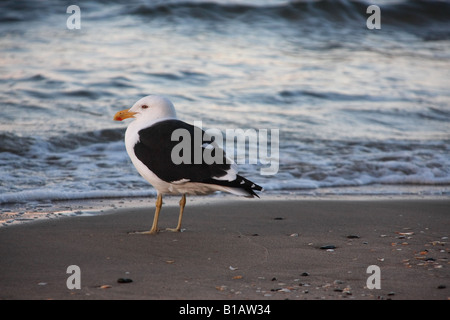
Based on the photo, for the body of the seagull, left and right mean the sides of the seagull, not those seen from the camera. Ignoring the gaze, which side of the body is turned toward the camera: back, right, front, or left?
left
